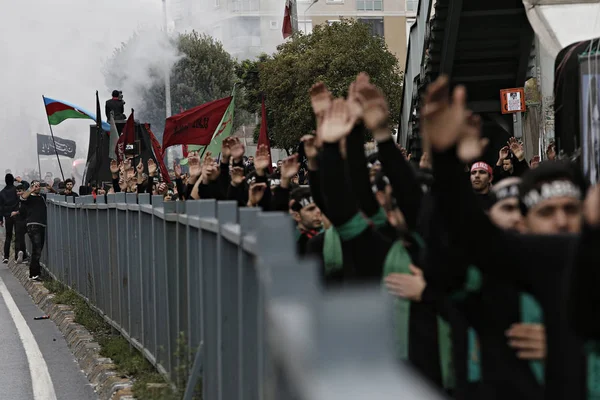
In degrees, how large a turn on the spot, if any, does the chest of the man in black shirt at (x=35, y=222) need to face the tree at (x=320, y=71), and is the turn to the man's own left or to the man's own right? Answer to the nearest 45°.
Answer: approximately 135° to the man's own left

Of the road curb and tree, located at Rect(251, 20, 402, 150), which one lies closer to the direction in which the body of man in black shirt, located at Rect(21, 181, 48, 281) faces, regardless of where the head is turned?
the road curb

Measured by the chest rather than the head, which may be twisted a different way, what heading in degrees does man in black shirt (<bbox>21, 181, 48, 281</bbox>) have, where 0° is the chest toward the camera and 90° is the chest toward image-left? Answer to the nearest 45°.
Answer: approximately 0°
